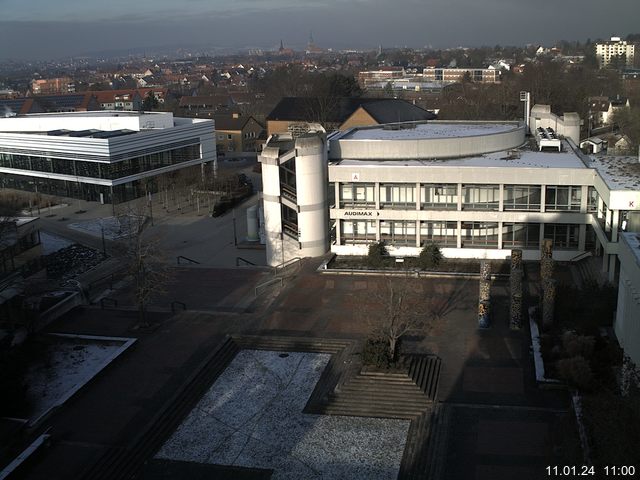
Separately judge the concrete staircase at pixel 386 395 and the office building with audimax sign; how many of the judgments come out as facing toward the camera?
2

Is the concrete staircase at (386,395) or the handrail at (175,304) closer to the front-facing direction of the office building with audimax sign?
the concrete staircase

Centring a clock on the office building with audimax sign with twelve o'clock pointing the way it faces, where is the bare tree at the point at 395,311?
The bare tree is roughly at 12 o'clock from the office building with audimax sign.

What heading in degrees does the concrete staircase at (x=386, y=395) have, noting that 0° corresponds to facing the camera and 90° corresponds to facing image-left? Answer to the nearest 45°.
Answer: approximately 0°

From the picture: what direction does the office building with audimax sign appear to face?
toward the camera

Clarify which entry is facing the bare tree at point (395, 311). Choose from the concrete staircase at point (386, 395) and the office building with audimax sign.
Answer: the office building with audimax sign

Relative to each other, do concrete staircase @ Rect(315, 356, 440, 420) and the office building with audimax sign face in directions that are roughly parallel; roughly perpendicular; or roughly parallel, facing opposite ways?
roughly parallel

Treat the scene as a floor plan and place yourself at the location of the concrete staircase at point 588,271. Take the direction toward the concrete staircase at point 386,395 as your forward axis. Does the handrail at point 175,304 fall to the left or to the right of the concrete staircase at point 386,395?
right

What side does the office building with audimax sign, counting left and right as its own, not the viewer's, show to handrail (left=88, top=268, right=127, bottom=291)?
right

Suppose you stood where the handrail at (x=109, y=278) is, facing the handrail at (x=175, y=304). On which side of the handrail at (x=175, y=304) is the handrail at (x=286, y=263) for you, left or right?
left

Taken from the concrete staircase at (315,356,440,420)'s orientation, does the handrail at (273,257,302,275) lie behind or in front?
behind

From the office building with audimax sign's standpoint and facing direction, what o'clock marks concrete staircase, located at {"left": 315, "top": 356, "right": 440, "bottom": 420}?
The concrete staircase is roughly at 12 o'clock from the office building with audimax sign.
